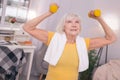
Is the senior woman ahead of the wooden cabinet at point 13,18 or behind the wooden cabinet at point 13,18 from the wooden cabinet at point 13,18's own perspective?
ahead

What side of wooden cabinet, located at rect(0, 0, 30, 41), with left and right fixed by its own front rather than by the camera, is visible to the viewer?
front
